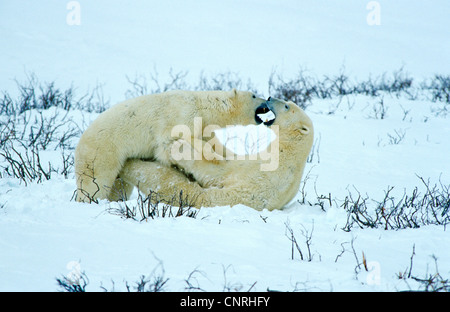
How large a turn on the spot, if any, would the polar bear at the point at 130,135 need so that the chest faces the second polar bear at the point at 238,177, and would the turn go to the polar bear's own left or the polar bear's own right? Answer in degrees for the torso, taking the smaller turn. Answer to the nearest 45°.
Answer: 0° — it already faces it

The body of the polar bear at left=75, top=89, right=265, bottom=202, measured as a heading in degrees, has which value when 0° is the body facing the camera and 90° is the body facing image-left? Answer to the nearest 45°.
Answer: approximately 270°
